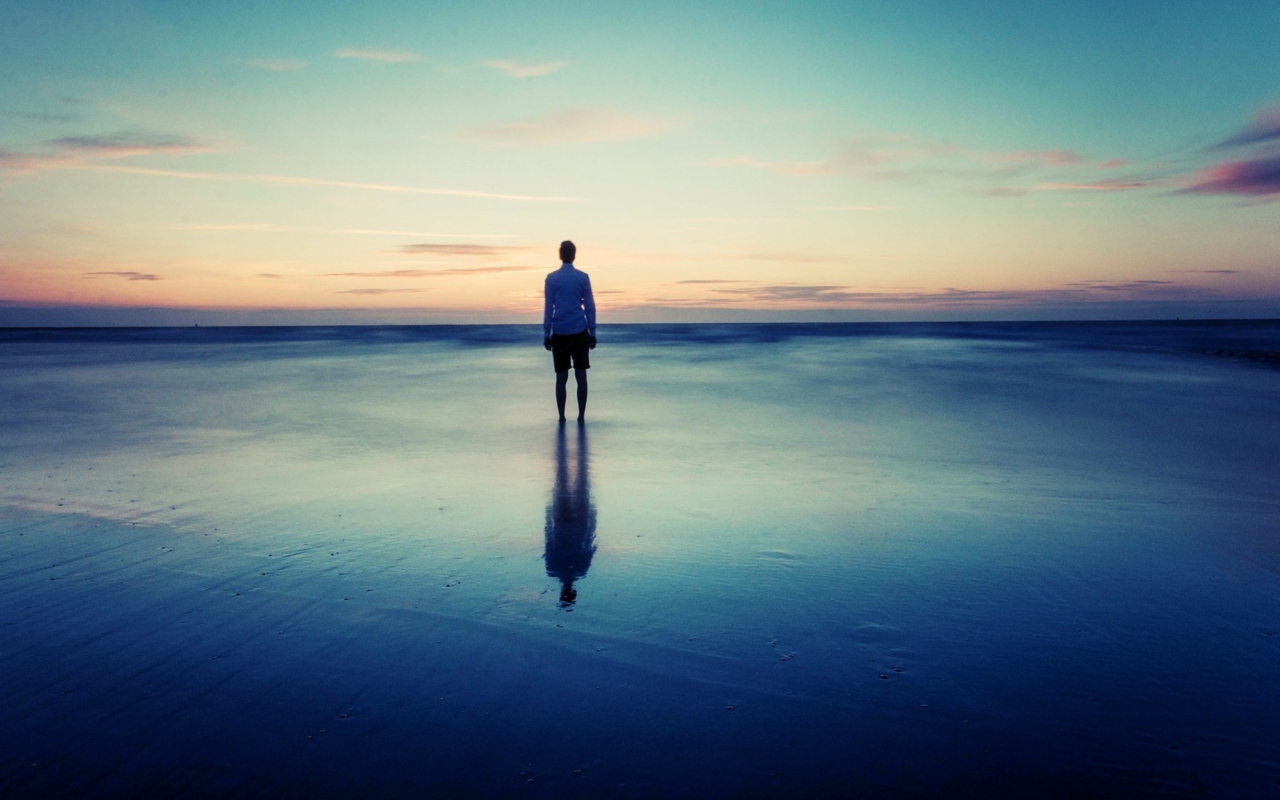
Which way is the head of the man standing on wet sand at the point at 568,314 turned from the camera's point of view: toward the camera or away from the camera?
away from the camera

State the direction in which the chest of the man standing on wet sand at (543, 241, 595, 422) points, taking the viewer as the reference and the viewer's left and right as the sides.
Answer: facing away from the viewer
